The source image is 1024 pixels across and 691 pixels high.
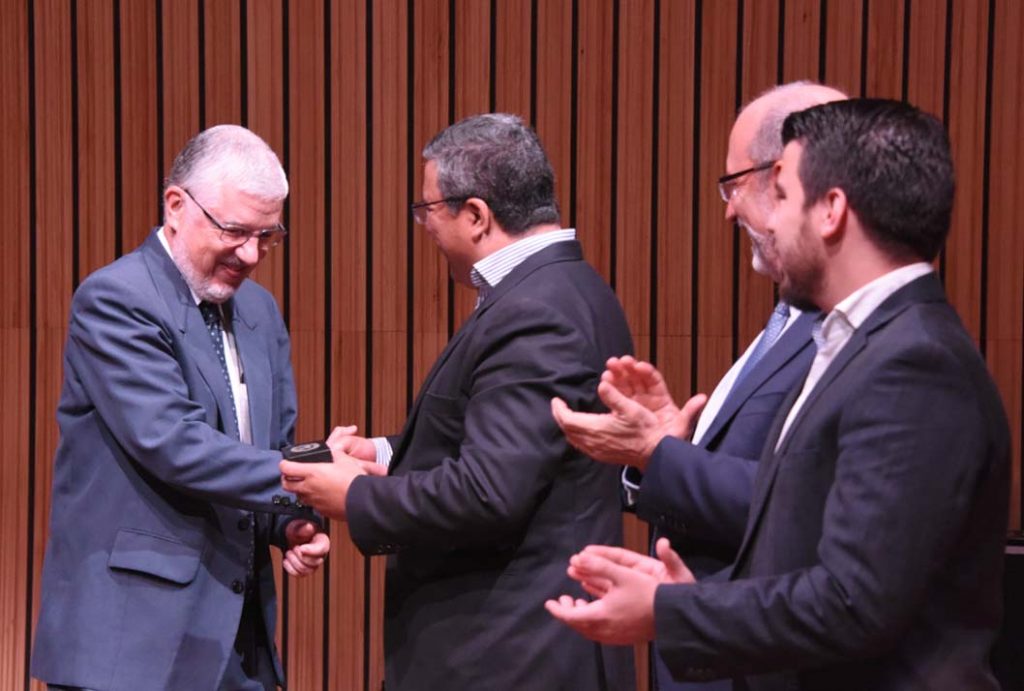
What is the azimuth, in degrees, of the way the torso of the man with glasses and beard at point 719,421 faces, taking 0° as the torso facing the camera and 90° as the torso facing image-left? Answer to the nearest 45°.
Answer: approximately 90°

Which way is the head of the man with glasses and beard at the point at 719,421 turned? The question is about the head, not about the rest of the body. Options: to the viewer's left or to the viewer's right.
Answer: to the viewer's left

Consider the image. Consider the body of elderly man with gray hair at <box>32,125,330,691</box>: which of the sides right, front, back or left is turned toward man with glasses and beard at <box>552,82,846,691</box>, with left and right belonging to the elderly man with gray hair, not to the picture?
front

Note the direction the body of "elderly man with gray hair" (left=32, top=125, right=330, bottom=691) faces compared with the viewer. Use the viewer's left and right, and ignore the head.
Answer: facing the viewer and to the right of the viewer

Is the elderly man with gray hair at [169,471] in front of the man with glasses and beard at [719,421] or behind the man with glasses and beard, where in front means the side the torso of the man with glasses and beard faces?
in front

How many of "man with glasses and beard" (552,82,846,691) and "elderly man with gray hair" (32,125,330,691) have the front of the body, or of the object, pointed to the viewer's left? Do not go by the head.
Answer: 1
